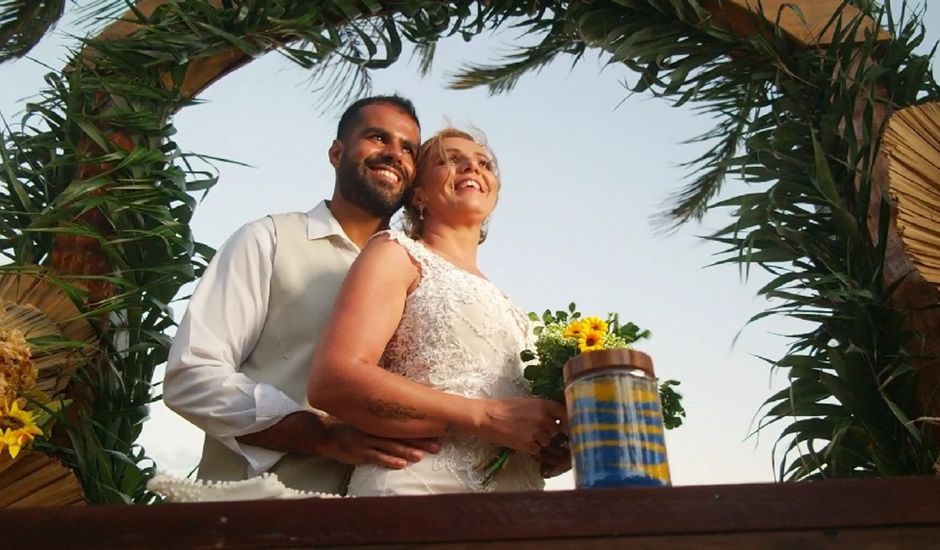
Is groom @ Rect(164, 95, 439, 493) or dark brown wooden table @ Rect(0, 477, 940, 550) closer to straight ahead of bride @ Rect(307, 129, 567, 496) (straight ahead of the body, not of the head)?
the dark brown wooden table

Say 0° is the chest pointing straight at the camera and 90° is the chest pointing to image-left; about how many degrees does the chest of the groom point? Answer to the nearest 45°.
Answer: approximately 315°

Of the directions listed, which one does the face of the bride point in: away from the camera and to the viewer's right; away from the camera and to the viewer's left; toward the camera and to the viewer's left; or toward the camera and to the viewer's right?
toward the camera and to the viewer's right

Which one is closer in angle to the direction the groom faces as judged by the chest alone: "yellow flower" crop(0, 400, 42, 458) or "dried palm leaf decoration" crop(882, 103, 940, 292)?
the dried palm leaf decoration

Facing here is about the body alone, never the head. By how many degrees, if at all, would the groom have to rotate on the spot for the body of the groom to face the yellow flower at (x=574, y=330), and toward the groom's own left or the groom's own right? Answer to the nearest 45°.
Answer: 0° — they already face it

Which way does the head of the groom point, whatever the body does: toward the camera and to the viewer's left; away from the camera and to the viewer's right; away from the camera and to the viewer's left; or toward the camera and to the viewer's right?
toward the camera and to the viewer's right

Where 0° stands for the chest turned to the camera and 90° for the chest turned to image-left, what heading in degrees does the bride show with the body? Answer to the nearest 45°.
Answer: approximately 315°

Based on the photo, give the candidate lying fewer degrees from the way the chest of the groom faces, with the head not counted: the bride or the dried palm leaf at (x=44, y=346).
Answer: the bride

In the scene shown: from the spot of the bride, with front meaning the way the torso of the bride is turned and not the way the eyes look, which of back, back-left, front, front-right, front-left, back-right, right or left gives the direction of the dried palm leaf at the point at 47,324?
back-right
